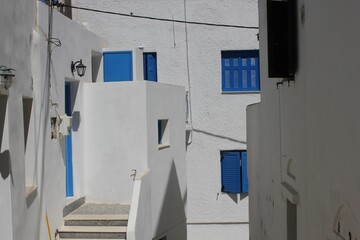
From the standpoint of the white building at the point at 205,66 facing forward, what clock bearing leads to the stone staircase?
The stone staircase is roughly at 1 o'clock from the white building.

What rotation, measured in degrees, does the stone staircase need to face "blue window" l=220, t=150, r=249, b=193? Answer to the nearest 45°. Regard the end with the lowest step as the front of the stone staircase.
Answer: approximately 135° to its left

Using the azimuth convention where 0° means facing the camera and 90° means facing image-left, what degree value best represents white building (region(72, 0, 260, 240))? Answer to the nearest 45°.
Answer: approximately 0°

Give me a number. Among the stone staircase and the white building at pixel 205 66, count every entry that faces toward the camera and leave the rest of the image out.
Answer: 2

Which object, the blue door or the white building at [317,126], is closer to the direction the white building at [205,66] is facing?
the white building

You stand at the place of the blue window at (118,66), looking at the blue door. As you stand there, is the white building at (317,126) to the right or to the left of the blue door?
left
